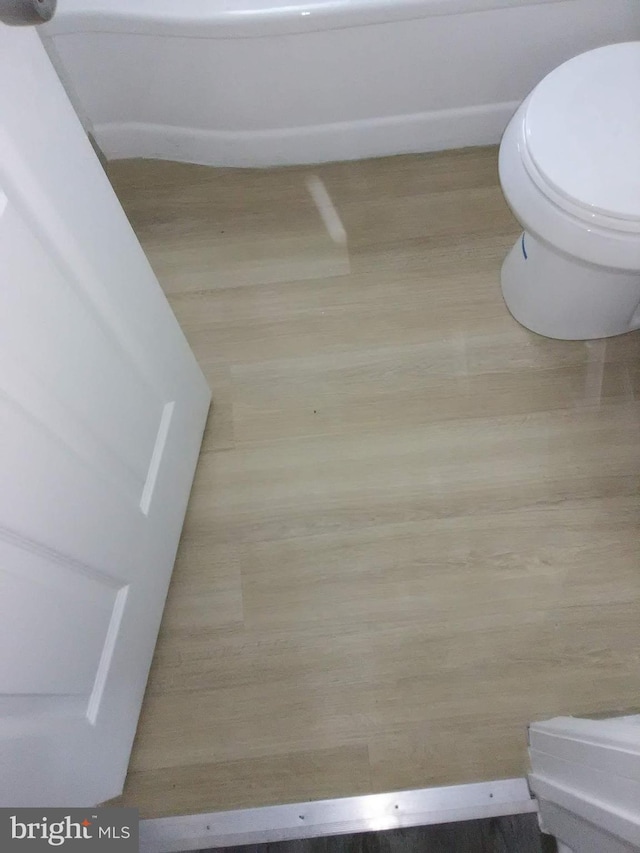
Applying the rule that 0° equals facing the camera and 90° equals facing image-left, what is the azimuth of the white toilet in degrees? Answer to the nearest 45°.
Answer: approximately 90°
